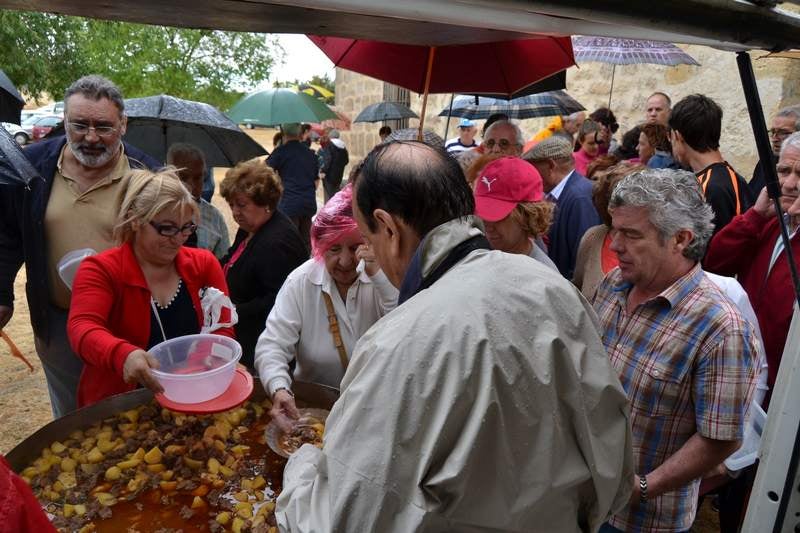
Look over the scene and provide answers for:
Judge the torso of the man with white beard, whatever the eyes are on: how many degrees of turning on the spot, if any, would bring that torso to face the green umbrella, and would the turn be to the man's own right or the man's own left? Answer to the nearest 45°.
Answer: approximately 135° to the man's own left

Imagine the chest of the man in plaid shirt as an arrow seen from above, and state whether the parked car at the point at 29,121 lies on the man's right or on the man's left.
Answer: on the man's right

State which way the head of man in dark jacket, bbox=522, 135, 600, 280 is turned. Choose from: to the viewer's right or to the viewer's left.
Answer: to the viewer's left

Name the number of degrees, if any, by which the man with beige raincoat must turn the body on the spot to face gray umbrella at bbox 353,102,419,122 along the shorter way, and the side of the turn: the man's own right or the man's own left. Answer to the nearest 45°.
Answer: approximately 45° to the man's own right

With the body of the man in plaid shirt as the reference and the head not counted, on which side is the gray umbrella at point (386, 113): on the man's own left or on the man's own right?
on the man's own right

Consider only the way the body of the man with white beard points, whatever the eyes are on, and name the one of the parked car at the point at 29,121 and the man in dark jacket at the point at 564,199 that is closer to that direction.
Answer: the man in dark jacket

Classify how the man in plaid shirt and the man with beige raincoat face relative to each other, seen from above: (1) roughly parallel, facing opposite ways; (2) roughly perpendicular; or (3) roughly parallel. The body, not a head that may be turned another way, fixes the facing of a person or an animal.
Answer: roughly perpendicular

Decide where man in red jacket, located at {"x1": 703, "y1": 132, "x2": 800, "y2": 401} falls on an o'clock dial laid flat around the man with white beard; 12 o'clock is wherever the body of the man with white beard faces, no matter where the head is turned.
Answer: The man in red jacket is roughly at 10 o'clock from the man with white beard.

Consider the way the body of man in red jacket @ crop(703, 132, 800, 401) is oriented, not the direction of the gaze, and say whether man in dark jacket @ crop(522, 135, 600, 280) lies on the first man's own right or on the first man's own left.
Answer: on the first man's own right

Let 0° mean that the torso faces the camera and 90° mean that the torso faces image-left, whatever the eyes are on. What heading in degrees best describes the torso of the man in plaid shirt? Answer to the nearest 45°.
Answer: approximately 45°

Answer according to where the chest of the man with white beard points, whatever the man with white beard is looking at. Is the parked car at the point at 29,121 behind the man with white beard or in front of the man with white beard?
behind
